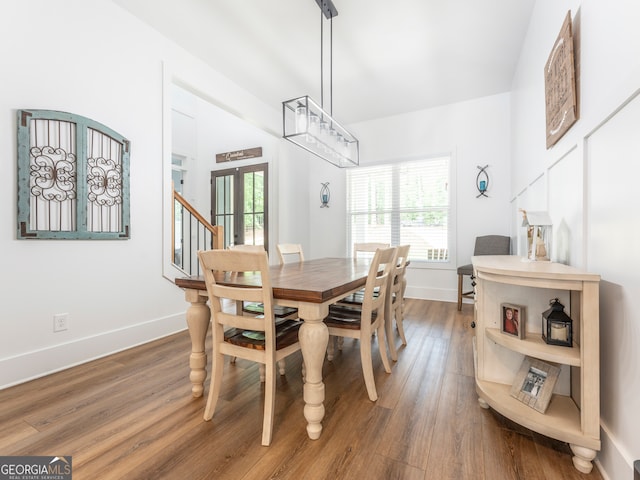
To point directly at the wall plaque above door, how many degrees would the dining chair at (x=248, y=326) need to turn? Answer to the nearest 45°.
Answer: approximately 45° to its left

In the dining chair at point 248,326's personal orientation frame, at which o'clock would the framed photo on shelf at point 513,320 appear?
The framed photo on shelf is roughly at 2 o'clock from the dining chair.

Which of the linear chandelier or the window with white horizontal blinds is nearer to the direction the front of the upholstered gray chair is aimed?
the linear chandelier

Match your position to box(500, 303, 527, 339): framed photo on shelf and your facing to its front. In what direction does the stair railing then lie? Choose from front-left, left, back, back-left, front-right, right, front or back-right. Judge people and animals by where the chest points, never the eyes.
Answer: front-right

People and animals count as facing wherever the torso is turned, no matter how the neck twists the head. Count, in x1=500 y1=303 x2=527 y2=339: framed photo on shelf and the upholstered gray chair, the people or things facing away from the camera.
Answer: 0

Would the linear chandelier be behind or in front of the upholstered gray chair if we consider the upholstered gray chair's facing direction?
in front

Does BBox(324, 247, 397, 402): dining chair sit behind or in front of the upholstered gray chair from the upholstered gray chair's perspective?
in front

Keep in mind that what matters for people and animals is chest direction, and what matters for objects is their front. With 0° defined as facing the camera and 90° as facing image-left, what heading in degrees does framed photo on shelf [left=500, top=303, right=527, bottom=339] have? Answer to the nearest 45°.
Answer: approximately 45°

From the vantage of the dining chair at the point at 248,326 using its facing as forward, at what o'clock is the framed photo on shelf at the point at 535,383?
The framed photo on shelf is roughly at 2 o'clock from the dining chair.

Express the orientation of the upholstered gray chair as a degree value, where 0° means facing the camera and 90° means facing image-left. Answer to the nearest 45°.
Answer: approximately 45°

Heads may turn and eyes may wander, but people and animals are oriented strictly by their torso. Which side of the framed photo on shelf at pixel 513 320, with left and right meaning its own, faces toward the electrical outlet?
front

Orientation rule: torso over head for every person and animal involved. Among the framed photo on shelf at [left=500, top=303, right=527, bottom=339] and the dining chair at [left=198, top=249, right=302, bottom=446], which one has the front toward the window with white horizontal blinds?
the dining chair
